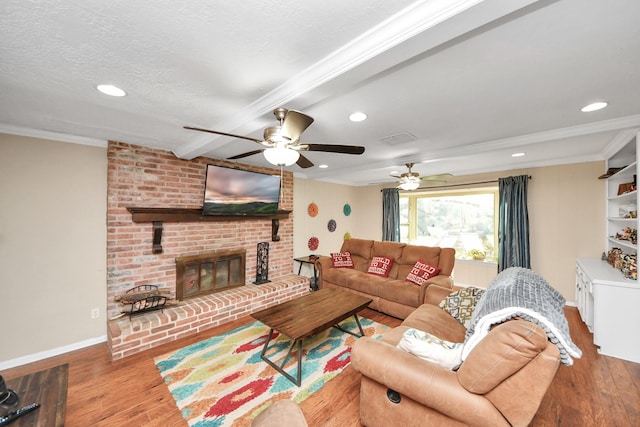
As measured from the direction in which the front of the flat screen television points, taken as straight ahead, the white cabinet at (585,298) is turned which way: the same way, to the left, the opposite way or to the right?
the opposite way

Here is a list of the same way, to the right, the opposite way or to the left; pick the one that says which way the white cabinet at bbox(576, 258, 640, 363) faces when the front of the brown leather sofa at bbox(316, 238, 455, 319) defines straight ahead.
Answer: to the right

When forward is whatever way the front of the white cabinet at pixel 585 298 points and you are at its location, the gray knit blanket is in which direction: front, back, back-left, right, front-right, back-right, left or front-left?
left

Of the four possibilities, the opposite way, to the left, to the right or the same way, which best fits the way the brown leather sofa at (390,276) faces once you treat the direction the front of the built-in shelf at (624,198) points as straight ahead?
to the left

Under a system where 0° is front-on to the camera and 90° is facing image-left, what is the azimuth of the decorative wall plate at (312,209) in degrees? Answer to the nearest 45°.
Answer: approximately 315°

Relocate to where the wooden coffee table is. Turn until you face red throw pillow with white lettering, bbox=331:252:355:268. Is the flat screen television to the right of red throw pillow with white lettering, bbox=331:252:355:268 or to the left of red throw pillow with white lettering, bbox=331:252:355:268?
left

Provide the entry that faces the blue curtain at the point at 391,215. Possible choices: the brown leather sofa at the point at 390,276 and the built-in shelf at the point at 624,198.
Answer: the built-in shelf

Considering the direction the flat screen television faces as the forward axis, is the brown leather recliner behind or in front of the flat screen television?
in front

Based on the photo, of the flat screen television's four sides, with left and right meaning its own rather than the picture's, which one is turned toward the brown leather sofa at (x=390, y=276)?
front

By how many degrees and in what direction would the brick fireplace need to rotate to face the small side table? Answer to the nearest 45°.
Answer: approximately 45° to its left

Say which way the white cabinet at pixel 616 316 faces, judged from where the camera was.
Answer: facing to the left of the viewer

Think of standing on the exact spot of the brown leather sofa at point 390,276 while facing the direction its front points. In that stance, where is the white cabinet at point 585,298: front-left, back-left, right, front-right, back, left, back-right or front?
back-left

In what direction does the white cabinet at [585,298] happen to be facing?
to the viewer's left

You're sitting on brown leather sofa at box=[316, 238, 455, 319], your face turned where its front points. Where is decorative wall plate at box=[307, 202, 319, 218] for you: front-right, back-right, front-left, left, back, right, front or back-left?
right

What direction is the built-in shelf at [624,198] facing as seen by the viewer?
to the viewer's left

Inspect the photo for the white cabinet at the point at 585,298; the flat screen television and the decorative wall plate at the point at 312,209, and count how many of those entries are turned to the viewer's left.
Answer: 1

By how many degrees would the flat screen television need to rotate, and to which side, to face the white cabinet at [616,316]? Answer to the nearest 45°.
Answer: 0° — it already faces it
